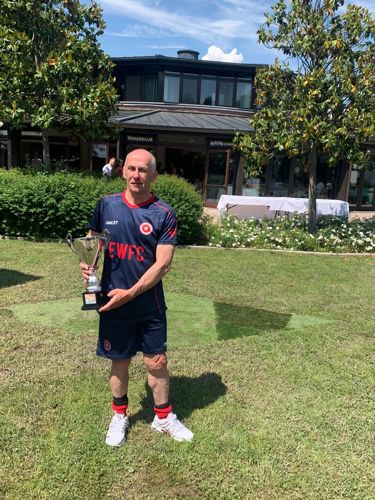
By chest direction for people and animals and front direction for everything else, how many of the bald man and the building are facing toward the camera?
2

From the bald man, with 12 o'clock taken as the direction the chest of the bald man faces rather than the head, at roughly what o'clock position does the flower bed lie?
The flower bed is roughly at 7 o'clock from the bald man.

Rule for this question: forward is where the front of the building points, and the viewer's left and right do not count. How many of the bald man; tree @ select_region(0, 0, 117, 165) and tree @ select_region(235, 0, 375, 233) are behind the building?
0

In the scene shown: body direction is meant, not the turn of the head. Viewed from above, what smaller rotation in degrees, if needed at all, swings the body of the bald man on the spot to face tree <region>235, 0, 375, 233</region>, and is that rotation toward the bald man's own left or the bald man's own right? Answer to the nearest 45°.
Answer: approximately 135° to the bald man's own left

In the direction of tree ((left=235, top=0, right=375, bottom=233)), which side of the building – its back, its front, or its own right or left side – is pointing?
front

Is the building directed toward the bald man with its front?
yes

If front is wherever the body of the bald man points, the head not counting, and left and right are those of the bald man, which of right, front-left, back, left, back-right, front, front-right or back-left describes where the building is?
back

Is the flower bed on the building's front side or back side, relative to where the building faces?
on the front side

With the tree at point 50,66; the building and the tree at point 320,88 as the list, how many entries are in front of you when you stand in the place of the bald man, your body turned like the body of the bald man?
0

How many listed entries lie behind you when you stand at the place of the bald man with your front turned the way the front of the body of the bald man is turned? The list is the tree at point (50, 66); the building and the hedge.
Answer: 3

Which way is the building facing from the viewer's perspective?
toward the camera

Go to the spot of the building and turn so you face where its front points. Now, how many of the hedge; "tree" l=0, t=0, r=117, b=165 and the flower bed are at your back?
0

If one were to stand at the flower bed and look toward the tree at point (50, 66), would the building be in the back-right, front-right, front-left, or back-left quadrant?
front-right

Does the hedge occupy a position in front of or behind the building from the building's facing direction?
in front

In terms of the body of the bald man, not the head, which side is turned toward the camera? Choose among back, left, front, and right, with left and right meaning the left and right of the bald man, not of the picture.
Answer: front

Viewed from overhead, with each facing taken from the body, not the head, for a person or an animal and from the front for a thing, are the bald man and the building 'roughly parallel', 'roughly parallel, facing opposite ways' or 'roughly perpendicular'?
roughly parallel

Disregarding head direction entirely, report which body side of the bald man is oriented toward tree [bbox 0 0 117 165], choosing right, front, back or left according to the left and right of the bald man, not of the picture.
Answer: back
